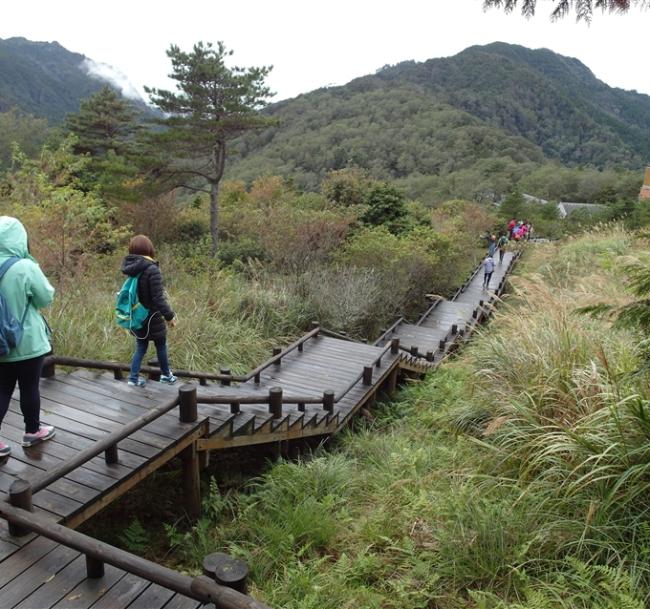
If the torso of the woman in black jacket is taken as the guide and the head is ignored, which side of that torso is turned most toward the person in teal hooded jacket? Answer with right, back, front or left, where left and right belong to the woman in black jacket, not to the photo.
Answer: back

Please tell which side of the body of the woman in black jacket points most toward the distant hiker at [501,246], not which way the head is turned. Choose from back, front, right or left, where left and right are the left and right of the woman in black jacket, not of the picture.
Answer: front

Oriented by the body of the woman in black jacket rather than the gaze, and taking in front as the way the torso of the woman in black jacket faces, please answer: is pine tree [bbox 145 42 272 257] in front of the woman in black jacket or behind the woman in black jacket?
in front

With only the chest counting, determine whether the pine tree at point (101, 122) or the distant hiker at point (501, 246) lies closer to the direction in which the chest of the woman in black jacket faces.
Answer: the distant hiker

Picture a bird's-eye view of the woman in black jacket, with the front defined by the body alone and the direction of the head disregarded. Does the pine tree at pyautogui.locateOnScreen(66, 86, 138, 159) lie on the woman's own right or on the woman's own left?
on the woman's own left

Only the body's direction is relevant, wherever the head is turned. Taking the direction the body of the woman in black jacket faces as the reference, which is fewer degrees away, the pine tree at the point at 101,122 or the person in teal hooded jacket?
the pine tree

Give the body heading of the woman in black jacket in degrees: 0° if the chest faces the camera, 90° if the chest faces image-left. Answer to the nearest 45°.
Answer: approximately 225°

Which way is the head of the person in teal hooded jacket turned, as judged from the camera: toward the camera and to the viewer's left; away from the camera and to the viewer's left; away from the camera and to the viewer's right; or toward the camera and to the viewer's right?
away from the camera and to the viewer's right
